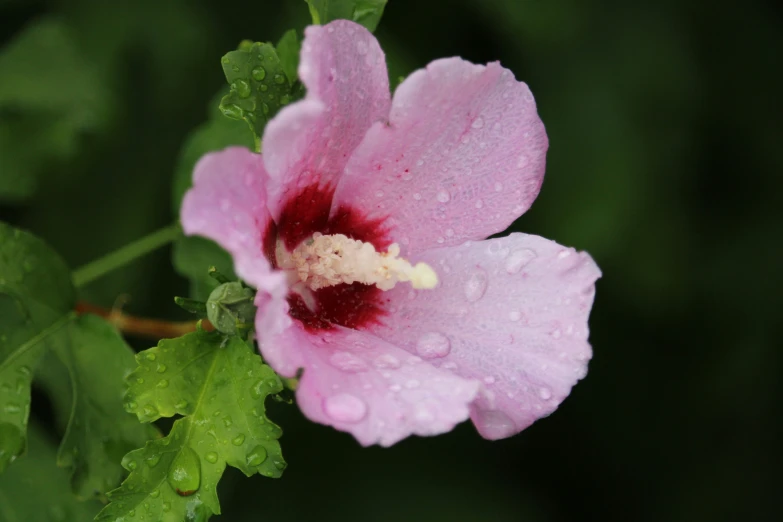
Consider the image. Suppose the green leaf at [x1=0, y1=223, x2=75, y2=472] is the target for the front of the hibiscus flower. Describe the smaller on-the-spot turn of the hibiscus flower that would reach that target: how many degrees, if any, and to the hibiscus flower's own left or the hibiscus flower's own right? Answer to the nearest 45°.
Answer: approximately 135° to the hibiscus flower's own right

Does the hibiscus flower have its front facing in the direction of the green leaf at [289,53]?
no

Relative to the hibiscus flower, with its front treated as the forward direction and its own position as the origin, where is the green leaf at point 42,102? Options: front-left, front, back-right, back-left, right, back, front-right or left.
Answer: back

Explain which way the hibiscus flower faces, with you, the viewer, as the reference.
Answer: facing the viewer and to the right of the viewer

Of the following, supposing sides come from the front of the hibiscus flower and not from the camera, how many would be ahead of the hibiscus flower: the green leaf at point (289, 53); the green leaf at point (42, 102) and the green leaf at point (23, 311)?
0
